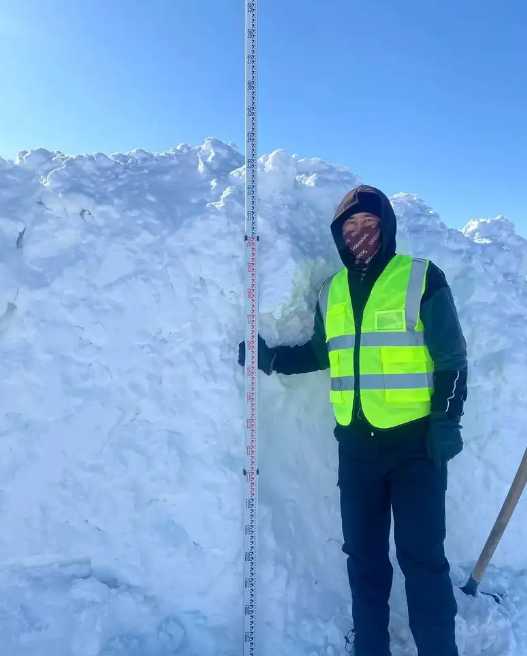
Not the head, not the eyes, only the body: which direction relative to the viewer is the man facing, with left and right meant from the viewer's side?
facing the viewer and to the left of the viewer
